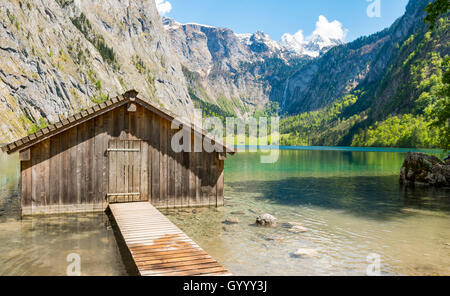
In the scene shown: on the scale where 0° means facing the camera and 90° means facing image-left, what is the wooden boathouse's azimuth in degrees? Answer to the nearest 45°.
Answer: approximately 0°

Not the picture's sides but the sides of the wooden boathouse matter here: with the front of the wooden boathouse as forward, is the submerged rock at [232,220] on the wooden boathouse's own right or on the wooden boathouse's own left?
on the wooden boathouse's own left

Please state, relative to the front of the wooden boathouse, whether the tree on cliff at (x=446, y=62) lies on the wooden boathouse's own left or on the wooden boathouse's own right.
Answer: on the wooden boathouse's own left

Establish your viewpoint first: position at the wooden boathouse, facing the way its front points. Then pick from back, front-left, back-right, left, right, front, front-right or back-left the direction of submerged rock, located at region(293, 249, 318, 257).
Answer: front-left

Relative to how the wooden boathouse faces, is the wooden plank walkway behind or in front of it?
in front

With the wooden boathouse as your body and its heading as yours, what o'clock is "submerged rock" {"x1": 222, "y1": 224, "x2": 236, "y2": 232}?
The submerged rock is roughly at 10 o'clock from the wooden boathouse.

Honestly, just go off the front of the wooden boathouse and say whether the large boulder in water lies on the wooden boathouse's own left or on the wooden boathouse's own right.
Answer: on the wooden boathouse's own left

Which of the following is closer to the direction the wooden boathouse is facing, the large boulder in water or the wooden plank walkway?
the wooden plank walkway
